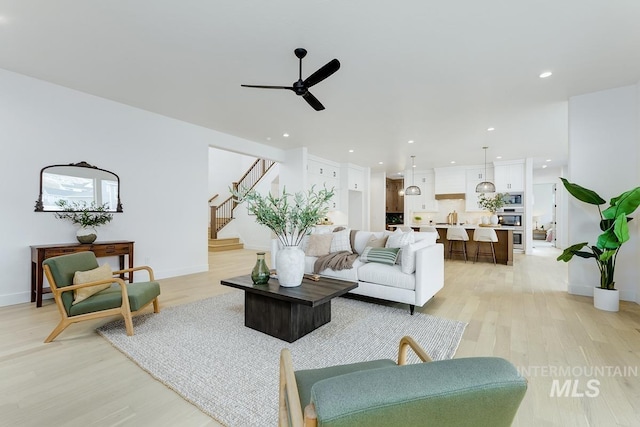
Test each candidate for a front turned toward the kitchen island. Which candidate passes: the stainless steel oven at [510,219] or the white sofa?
the stainless steel oven

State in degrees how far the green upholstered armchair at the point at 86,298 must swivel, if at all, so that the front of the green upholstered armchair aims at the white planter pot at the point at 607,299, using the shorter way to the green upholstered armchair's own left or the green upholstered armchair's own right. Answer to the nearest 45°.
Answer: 0° — it already faces it

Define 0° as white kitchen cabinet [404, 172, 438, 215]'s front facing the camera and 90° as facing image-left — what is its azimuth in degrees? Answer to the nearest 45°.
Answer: approximately 0°

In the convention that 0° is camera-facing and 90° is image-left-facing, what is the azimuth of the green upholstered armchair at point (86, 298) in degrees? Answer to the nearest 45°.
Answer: approximately 315°

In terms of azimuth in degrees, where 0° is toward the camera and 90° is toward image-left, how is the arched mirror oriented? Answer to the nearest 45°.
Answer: approximately 315°

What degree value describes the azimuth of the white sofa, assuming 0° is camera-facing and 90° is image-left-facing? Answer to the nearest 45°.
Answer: approximately 45°

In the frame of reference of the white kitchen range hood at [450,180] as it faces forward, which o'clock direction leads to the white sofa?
The white sofa is roughly at 12 o'clock from the white kitchen range hood.
